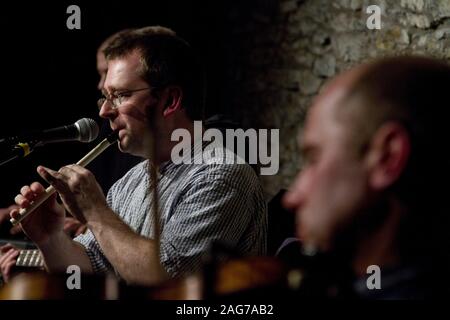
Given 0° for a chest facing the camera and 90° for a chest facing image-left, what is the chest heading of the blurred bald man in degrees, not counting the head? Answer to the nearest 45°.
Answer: approximately 90°

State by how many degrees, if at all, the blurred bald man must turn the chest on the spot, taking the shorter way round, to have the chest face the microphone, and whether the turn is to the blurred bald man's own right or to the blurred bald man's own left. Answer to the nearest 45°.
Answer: approximately 45° to the blurred bald man's own right

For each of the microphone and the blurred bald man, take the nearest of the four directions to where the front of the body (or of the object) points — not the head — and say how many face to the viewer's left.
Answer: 1

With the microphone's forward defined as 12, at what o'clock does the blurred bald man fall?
The blurred bald man is roughly at 2 o'clock from the microphone.

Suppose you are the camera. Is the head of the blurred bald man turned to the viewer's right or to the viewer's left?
to the viewer's left

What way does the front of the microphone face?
to the viewer's right

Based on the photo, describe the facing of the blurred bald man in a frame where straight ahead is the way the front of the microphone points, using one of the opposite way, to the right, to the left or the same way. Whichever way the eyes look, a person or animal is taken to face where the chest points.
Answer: the opposite way
